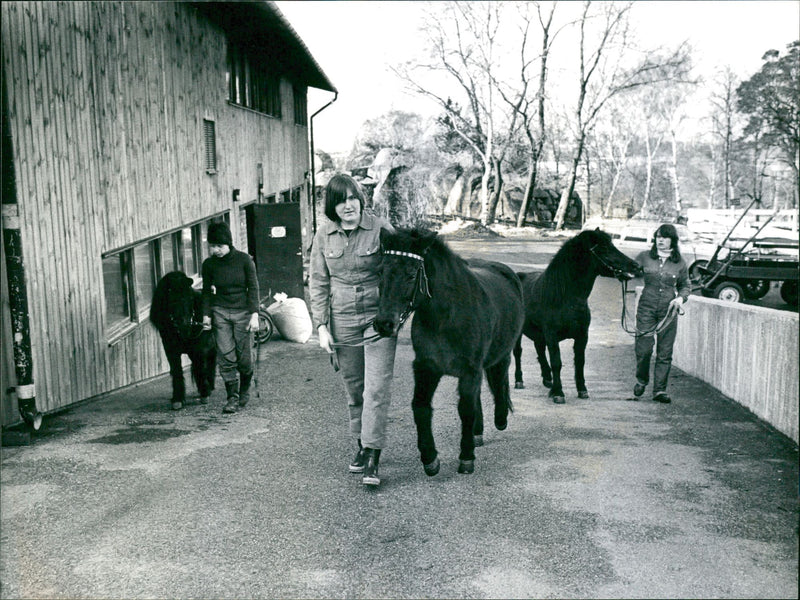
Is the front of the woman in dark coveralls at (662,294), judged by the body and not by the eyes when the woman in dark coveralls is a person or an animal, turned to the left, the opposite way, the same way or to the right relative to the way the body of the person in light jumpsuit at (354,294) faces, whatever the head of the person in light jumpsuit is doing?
the same way

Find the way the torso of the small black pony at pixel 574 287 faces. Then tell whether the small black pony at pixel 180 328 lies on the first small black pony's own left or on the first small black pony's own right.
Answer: on the first small black pony's own right

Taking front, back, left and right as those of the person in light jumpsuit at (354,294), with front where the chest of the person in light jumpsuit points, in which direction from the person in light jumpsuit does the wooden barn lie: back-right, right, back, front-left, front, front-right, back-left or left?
back-right

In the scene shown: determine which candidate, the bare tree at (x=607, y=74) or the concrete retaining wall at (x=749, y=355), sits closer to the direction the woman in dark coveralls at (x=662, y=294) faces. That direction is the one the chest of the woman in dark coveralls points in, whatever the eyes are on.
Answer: the concrete retaining wall

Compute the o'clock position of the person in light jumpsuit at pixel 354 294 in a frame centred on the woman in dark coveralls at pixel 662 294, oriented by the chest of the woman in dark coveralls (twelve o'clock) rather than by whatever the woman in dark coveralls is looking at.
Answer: The person in light jumpsuit is roughly at 1 o'clock from the woman in dark coveralls.

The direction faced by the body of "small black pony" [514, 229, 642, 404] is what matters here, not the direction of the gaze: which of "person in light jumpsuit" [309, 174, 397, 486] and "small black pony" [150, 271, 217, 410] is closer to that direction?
the person in light jumpsuit

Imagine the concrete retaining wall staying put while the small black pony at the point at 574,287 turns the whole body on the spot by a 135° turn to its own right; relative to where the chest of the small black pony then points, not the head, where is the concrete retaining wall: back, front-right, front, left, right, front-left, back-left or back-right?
back

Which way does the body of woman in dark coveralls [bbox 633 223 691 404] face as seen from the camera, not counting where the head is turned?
toward the camera

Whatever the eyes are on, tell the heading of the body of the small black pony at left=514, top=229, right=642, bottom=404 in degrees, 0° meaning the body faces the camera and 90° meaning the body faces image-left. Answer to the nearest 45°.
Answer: approximately 315°

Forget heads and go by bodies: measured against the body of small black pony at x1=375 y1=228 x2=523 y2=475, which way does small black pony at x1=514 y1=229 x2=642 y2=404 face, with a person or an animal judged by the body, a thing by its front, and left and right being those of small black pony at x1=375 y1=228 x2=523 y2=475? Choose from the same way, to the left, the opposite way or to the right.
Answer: to the left

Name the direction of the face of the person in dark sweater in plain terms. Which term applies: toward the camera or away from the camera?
toward the camera

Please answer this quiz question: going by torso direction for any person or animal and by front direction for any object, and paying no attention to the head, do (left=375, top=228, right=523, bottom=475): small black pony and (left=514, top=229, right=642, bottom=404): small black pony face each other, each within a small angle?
no

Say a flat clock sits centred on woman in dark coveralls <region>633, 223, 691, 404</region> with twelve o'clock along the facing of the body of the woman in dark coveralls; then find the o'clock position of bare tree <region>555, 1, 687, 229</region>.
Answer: The bare tree is roughly at 6 o'clock from the woman in dark coveralls.

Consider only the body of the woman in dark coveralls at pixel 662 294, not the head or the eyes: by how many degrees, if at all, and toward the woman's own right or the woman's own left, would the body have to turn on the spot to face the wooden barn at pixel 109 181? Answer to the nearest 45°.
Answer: approximately 90° to the woman's own right

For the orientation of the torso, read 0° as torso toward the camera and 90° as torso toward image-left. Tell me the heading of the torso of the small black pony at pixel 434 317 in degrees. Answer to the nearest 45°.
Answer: approximately 45°

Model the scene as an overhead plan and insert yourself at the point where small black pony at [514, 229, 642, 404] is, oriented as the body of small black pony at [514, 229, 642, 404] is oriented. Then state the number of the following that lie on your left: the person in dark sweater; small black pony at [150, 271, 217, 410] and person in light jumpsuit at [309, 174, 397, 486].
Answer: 0

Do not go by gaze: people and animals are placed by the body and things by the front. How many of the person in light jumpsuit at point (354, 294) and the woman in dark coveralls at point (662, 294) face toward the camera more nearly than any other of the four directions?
2

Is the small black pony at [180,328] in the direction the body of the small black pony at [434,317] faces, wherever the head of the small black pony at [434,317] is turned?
no

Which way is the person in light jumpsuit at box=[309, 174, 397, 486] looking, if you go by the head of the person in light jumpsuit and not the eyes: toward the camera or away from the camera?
toward the camera

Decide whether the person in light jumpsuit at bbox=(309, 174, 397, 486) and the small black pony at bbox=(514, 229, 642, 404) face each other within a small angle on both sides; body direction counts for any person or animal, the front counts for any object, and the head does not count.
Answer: no

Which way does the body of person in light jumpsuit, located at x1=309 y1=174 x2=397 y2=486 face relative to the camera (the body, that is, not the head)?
toward the camera
